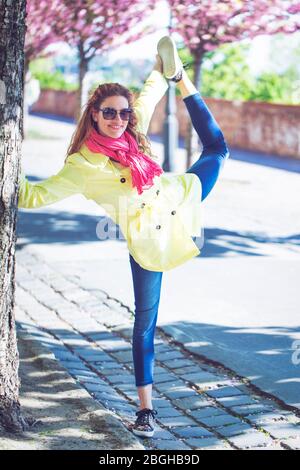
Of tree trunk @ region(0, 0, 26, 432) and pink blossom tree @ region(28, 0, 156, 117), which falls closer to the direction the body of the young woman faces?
the tree trunk

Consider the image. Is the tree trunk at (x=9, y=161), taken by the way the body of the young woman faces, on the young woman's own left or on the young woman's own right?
on the young woman's own right

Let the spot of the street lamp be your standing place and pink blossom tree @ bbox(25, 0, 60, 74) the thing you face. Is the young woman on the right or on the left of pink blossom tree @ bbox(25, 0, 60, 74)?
left

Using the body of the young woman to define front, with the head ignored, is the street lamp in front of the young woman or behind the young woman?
behind

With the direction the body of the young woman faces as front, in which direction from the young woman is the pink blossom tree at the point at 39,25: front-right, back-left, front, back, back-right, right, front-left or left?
back

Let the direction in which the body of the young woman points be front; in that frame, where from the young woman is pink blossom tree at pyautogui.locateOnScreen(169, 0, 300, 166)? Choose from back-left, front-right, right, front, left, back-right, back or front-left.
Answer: back

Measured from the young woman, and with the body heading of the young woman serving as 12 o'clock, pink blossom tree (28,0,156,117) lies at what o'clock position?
The pink blossom tree is roughly at 6 o'clock from the young woman.

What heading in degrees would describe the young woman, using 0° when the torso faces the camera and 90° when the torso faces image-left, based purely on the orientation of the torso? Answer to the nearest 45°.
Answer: approximately 0°
